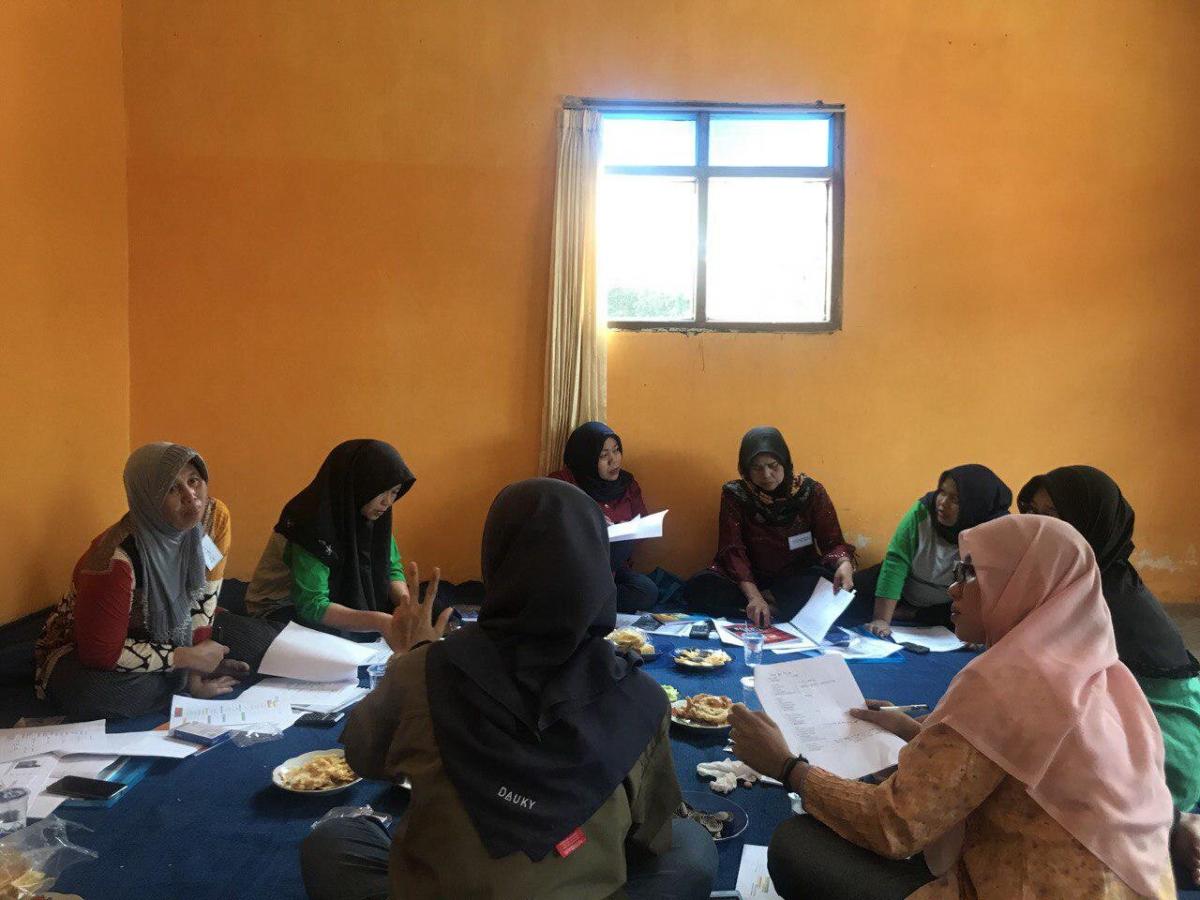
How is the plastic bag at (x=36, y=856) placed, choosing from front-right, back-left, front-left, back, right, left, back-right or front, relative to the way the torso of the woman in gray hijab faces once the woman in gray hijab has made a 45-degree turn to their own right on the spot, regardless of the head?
front

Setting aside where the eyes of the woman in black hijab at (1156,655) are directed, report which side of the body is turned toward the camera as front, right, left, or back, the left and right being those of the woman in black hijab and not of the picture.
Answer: left

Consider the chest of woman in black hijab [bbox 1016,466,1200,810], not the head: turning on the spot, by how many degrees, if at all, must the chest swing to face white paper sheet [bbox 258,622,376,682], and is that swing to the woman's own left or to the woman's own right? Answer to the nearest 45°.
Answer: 0° — they already face it

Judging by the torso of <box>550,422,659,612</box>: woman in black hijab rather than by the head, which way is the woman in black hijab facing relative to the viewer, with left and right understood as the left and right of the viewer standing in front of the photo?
facing the viewer and to the right of the viewer

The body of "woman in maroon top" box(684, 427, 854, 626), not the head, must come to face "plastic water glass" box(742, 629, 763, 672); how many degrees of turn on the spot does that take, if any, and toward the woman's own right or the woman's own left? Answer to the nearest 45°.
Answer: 0° — they already face it

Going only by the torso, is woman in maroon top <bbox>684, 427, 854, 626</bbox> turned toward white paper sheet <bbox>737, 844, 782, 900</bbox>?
yes

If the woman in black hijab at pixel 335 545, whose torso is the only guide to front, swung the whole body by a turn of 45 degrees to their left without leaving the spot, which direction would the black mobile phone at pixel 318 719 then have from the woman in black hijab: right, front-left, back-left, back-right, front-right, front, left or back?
right

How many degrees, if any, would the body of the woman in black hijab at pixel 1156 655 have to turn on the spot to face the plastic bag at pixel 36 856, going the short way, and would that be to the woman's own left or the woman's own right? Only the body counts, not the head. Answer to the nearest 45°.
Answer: approximately 45° to the woman's own left

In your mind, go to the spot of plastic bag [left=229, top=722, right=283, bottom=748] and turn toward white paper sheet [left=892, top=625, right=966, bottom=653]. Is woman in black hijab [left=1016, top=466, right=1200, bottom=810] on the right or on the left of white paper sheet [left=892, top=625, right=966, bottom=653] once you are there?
right

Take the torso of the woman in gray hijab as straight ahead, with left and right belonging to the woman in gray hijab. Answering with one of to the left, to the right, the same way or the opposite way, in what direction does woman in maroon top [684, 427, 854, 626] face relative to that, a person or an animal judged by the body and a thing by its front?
to the right

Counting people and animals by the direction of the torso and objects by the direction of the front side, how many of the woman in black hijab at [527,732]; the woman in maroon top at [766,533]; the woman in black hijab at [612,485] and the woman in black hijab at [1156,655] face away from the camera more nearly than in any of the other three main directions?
1

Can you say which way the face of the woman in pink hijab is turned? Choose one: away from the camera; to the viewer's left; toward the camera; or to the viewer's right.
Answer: to the viewer's left

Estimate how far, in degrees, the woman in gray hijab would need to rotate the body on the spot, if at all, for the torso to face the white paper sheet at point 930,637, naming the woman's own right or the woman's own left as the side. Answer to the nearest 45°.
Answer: approximately 45° to the woman's own left

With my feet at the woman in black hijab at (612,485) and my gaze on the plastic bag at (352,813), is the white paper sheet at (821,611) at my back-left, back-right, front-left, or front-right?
front-left

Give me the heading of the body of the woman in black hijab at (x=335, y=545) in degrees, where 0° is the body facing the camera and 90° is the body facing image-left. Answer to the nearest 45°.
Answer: approximately 315°

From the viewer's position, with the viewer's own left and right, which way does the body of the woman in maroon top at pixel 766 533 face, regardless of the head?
facing the viewer

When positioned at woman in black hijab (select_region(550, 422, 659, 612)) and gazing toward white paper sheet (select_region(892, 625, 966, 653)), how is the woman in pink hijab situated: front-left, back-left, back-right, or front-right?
front-right

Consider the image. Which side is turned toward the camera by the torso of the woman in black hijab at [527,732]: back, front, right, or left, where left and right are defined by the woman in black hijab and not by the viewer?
back
